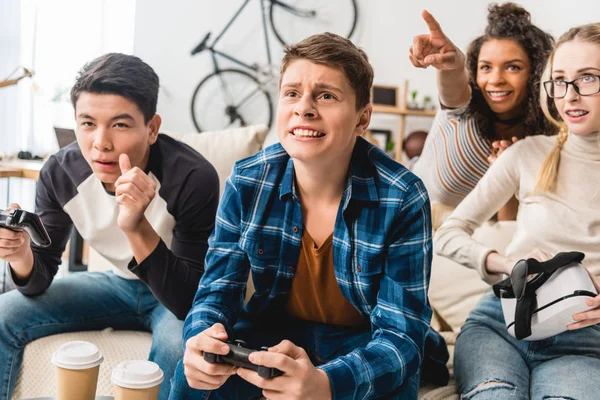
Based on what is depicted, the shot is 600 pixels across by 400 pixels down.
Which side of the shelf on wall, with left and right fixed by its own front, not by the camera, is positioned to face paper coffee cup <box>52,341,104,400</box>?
front

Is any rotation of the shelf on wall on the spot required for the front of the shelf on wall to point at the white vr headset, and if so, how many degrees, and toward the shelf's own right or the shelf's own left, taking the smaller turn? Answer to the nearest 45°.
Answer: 0° — it already faces it

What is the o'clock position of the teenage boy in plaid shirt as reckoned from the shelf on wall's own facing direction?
The teenage boy in plaid shirt is roughly at 12 o'clock from the shelf on wall.

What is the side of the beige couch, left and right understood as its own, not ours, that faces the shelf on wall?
back

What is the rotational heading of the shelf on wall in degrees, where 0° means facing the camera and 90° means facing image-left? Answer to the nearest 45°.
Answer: approximately 0°

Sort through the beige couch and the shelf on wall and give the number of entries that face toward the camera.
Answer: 2

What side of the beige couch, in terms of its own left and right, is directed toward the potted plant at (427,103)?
back

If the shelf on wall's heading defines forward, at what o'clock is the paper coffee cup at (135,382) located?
The paper coffee cup is roughly at 12 o'clock from the shelf on wall.

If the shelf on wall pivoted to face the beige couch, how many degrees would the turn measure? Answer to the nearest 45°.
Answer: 0° — it already faces it

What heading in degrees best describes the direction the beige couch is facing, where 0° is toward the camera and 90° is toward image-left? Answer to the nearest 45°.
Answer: approximately 0°

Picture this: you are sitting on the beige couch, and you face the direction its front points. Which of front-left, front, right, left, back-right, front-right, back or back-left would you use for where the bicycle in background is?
back

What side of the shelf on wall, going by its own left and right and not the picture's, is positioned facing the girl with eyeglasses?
front
